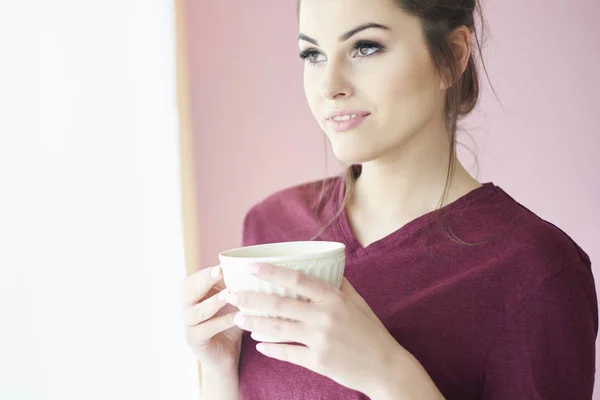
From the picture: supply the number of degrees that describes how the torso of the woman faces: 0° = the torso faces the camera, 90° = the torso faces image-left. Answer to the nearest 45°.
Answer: approximately 45°

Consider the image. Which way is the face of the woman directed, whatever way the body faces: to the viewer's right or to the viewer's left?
to the viewer's left
